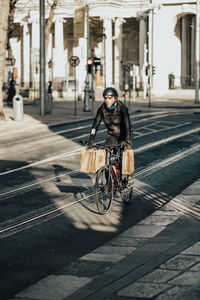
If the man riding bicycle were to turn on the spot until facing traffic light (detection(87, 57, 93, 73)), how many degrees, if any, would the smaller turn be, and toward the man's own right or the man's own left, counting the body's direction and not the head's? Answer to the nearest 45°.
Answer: approximately 135° to the man's own right

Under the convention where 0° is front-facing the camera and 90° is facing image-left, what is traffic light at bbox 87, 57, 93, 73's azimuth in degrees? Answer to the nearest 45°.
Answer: approximately 0°

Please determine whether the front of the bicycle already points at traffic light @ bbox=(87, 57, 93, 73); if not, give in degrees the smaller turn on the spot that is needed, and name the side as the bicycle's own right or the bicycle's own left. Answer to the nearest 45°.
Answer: approximately 135° to the bicycle's own right

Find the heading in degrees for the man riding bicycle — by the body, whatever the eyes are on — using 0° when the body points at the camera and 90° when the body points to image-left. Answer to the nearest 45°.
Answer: approximately 45°

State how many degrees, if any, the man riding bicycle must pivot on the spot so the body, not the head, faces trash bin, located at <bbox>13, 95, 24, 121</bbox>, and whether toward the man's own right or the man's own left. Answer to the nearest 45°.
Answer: approximately 135° to the man's own right

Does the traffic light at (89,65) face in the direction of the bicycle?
yes

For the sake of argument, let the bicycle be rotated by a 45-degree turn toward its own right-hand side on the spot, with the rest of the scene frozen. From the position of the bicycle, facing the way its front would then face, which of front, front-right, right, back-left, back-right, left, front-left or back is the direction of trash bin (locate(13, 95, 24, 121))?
right
